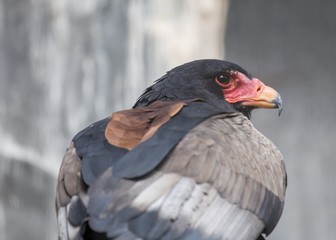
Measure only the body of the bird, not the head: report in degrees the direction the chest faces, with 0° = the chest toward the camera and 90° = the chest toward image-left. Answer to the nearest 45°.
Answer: approximately 225°
